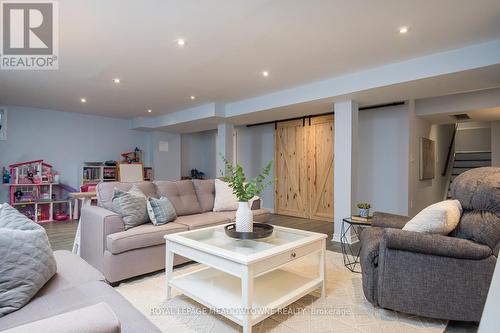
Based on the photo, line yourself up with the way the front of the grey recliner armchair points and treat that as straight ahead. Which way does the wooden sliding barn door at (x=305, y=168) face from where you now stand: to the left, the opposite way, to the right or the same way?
to the left

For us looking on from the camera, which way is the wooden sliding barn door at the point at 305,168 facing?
facing the viewer and to the left of the viewer

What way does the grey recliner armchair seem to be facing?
to the viewer's left

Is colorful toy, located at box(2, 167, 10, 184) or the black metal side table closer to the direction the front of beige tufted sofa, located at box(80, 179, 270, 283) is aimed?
the black metal side table

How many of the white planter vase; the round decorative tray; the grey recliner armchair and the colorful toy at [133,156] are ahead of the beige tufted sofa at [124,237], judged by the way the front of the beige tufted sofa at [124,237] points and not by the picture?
3

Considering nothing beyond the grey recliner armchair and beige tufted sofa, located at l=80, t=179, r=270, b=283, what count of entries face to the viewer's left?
1

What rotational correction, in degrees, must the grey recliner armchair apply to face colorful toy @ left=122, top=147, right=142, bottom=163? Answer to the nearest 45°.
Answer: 0° — it already faces it

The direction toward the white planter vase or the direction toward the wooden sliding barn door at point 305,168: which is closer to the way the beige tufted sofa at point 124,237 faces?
the white planter vase

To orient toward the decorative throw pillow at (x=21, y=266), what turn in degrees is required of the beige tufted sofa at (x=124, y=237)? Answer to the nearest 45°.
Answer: approximately 45° to its right
